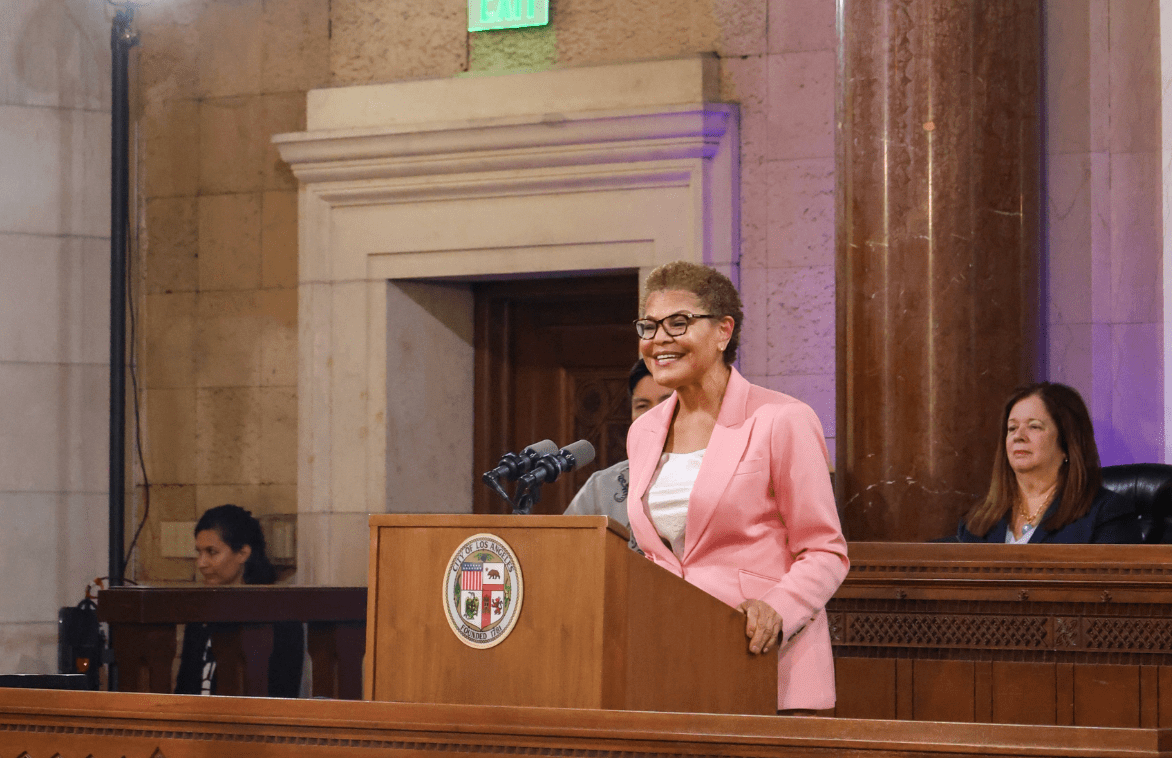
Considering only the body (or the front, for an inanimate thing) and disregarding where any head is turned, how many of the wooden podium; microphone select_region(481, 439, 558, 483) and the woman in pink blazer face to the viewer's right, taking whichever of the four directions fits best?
1

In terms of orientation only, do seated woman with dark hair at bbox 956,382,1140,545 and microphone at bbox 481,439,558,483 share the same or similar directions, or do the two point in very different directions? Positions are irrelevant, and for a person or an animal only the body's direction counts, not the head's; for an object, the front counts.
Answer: very different directions

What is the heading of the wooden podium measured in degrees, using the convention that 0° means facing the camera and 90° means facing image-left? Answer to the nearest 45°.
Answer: approximately 45°

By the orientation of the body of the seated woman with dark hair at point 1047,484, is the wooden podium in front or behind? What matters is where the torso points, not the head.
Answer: in front

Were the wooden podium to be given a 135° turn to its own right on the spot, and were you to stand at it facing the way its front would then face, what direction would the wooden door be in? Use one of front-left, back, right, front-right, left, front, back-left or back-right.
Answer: front

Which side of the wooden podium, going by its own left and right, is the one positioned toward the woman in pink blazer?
back

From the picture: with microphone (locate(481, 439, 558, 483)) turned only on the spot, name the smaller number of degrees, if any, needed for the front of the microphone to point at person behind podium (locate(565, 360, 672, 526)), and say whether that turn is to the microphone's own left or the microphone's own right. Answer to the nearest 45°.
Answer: approximately 90° to the microphone's own left
